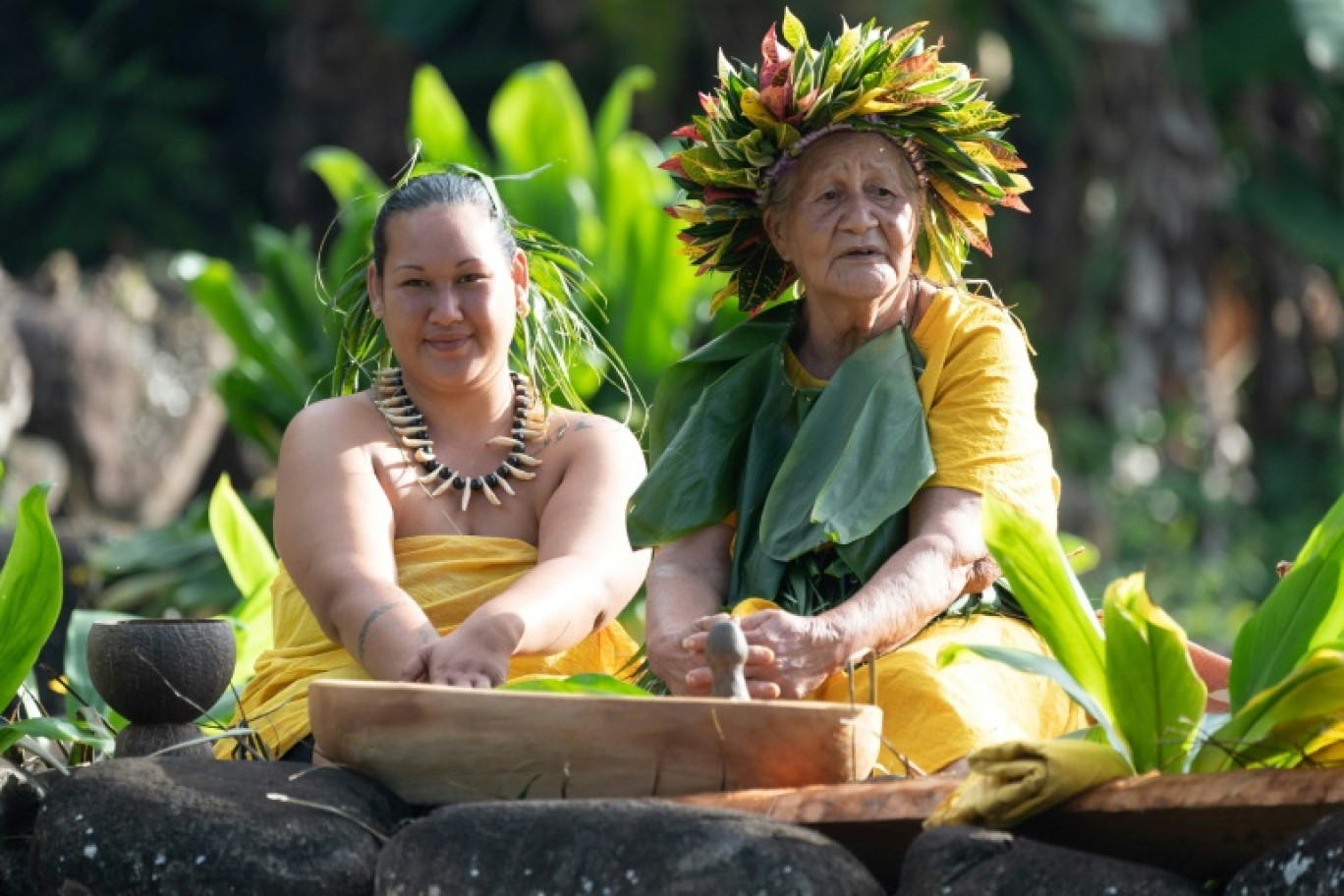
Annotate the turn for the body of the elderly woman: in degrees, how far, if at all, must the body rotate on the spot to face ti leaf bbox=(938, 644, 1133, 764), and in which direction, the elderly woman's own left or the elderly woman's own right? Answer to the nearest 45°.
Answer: approximately 45° to the elderly woman's own left

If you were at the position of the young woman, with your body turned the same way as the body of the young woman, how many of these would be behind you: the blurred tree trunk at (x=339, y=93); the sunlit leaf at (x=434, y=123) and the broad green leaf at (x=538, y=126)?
3

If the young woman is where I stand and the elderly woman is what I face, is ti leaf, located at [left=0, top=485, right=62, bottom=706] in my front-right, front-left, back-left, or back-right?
back-right

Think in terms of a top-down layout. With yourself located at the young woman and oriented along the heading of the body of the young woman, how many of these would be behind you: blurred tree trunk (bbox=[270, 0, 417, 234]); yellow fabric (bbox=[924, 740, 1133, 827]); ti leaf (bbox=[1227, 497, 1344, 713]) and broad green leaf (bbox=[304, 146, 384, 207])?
2

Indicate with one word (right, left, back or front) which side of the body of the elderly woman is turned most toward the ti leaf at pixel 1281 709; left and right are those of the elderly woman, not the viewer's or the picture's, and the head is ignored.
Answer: left

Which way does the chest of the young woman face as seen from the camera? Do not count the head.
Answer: toward the camera

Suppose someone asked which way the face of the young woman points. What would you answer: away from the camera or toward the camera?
toward the camera

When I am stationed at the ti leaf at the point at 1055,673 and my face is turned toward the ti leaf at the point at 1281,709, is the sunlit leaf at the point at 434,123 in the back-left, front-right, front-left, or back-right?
back-left

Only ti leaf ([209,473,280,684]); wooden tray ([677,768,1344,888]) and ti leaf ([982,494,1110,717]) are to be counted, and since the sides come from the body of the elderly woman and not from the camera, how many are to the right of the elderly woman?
1

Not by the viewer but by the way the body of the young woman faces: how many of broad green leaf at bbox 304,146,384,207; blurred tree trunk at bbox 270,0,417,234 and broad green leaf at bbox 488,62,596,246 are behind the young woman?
3

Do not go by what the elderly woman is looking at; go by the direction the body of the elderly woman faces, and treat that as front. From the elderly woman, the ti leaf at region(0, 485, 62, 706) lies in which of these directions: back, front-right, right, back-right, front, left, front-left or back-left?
front-right

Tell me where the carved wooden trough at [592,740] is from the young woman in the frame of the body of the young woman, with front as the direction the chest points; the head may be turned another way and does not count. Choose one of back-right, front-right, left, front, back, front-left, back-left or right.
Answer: front

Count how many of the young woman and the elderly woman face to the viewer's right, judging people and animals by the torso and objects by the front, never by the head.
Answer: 0

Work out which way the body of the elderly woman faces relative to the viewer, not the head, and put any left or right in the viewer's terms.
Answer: facing the viewer and to the left of the viewer
